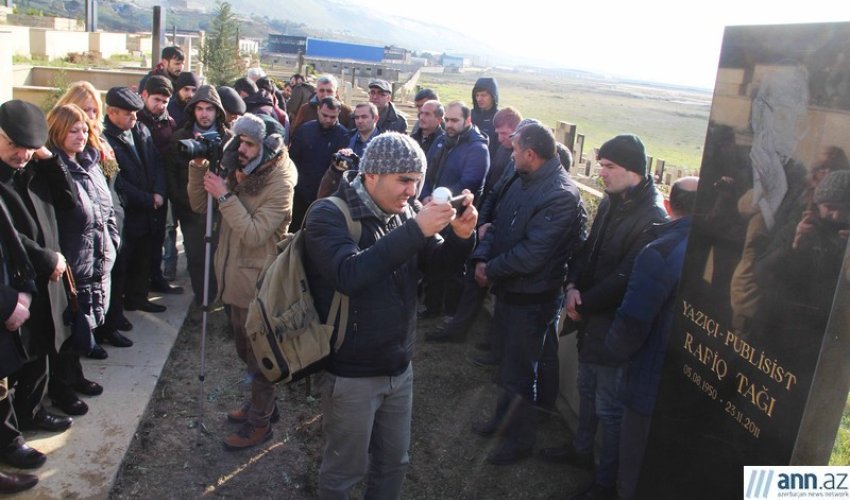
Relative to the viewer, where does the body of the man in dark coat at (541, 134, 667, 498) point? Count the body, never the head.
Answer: to the viewer's left

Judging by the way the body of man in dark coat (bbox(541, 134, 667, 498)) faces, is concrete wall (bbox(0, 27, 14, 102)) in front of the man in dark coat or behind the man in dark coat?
in front

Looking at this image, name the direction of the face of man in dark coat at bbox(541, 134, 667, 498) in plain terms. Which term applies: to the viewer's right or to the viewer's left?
to the viewer's left

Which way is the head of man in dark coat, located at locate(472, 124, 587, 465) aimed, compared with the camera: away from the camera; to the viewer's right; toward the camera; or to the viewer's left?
to the viewer's left

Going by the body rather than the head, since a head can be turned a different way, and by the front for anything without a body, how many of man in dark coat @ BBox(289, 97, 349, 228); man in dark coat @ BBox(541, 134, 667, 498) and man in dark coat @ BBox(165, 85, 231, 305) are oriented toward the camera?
2

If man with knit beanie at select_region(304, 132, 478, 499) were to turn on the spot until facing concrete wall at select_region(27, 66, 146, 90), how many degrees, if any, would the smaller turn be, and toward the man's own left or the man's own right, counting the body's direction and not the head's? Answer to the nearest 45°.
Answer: approximately 180°

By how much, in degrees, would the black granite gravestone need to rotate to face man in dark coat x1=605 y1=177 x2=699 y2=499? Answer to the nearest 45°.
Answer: approximately 90° to its right

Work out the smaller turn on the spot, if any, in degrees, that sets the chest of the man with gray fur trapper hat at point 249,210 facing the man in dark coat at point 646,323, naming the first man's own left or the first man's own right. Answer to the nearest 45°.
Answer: approximately 90° to the first man's own left

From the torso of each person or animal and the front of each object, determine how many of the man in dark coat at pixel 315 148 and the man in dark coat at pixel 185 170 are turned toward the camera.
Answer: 2

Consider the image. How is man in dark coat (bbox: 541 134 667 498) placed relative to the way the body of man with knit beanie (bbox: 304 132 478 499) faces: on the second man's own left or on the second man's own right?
on the second man's own left

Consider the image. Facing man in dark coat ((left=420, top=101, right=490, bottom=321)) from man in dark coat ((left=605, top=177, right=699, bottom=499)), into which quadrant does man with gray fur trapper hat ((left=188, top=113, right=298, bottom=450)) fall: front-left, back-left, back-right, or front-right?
front-left

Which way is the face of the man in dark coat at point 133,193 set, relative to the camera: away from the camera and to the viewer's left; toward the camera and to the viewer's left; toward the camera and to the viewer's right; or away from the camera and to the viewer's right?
toward the camera and to the viewer's right

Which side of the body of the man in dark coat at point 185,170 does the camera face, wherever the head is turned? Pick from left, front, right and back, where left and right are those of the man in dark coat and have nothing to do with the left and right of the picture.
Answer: front

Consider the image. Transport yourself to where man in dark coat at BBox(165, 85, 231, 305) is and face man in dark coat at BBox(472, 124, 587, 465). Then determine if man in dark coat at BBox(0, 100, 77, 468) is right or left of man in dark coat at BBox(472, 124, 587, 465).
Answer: right

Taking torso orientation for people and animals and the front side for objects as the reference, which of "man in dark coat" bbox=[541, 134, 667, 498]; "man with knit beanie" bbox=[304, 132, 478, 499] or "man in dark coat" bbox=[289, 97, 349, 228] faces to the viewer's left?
"man in dark coat" bbox=[541, 134, 667, 498]

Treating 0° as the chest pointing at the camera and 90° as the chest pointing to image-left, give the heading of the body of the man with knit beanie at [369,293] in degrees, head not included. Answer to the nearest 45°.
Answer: approximately 315°

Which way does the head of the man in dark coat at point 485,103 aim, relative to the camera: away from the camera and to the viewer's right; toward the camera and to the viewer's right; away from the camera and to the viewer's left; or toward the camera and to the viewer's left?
toward the camera and to the viewer's left

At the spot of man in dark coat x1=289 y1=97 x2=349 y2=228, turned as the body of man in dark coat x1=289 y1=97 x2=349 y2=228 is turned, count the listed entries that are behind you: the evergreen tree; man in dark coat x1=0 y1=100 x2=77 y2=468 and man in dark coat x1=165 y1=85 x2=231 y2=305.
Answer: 1

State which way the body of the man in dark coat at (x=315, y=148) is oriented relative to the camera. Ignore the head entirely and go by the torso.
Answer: toward the camera

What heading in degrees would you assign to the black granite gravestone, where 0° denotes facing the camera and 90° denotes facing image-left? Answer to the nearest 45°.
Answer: approximately 45°
